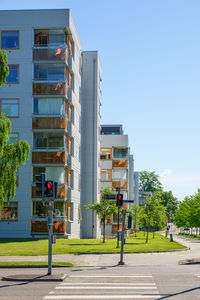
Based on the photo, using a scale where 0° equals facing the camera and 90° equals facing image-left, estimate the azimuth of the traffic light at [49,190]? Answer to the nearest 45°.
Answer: approximately 0°
